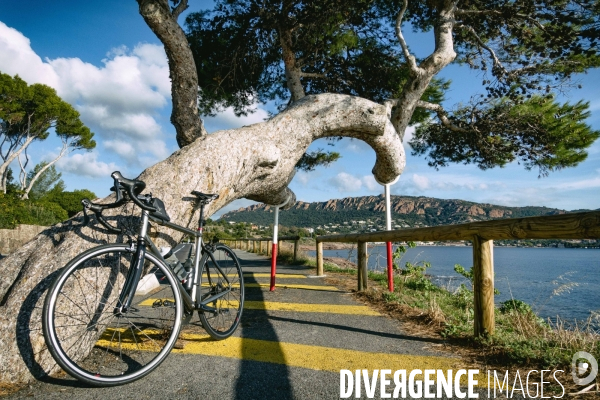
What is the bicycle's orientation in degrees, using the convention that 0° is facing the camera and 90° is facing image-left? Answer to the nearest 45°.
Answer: approximately 45°

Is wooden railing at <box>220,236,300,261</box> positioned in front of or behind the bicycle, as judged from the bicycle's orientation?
behind

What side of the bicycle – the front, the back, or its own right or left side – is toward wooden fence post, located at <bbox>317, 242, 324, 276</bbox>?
back

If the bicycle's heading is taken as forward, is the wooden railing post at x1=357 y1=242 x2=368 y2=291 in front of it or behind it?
behind
